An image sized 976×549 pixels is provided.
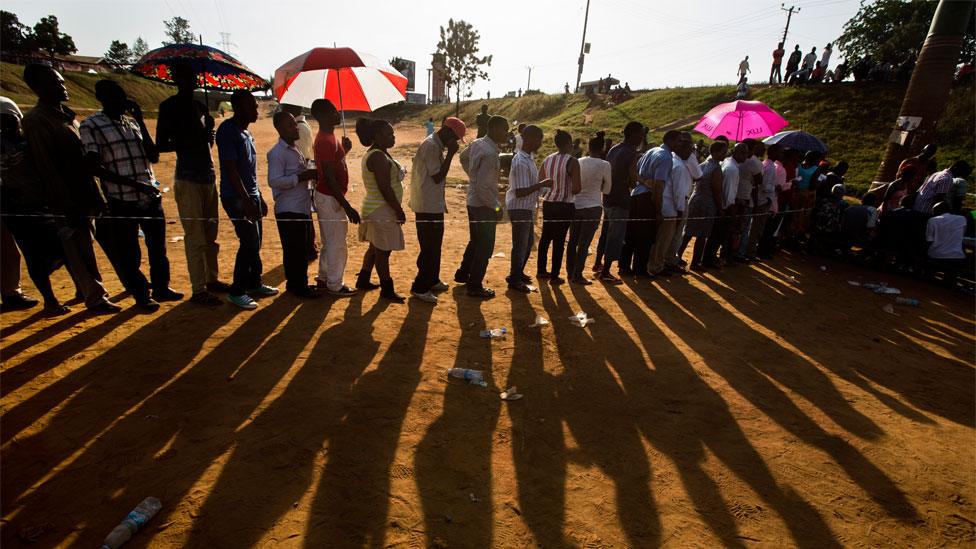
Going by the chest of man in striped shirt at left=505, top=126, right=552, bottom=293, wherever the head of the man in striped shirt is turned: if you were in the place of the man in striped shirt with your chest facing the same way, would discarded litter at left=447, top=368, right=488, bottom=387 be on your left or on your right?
on your right

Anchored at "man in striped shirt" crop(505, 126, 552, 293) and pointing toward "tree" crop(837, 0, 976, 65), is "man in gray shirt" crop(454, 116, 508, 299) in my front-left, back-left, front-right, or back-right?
back-left

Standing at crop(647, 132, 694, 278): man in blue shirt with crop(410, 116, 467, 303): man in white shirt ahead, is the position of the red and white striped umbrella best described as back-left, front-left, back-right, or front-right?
front-right

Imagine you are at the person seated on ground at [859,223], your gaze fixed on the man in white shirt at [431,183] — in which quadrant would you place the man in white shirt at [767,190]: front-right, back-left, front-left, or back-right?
front-right

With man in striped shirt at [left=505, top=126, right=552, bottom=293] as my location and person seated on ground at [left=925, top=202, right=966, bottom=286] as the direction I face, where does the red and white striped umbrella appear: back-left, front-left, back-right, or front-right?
back-left

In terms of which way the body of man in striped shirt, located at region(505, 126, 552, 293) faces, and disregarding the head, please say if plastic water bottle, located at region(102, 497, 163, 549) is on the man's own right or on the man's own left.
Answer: on the man's own right

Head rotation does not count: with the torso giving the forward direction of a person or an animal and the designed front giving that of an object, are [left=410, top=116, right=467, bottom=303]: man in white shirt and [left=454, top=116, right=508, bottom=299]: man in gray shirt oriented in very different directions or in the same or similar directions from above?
same or similar directions
